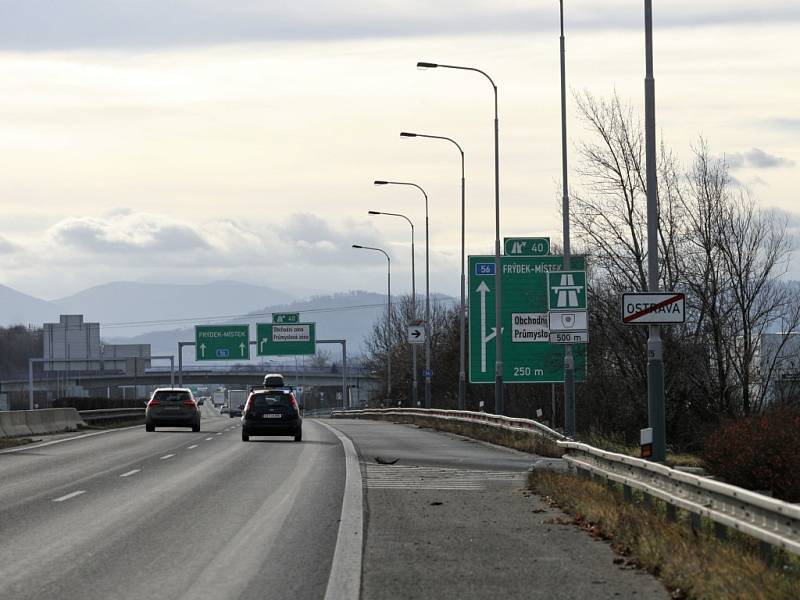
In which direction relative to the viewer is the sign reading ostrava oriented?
toward the camera

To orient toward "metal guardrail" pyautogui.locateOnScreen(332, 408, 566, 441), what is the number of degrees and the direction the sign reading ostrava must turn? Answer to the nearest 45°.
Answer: approximately 180°

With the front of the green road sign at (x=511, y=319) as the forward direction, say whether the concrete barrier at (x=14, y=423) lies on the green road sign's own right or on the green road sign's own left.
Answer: on the green road sign's own right

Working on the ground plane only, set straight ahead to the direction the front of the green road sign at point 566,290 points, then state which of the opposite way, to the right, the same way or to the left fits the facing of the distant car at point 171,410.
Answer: the opposite way

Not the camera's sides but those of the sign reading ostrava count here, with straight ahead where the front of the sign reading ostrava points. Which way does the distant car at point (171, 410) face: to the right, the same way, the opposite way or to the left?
the opposite way

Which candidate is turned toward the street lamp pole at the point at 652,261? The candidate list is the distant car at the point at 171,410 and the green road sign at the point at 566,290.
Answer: the green road sign

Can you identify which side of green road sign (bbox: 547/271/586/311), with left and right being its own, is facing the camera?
front

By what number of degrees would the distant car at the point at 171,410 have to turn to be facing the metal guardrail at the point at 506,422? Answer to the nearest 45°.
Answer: approximately 135° to its right

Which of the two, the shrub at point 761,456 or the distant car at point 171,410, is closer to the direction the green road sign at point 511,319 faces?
the shrub

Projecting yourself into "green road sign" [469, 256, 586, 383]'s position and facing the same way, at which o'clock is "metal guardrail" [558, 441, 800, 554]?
The metal guardrail is roughly at 12 o'clock from the green road sign.

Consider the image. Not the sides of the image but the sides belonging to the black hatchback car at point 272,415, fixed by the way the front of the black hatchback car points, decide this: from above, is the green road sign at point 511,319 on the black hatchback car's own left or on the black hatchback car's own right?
on the black hatchback car's own right

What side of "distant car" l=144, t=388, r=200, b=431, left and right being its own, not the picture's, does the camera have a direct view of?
back

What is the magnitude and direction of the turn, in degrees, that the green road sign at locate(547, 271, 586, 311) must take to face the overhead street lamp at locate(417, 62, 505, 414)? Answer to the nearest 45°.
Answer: approximately 180°

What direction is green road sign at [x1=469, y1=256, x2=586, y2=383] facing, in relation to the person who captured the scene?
facing the viewer

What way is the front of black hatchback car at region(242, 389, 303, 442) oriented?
away from the camera

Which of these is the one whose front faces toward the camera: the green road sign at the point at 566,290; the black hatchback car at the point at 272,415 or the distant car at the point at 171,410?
the green road sign
